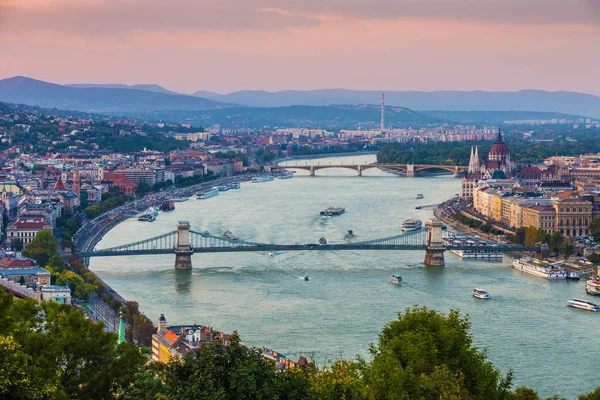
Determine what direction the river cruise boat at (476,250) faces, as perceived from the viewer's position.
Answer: facing to the left of the viewer

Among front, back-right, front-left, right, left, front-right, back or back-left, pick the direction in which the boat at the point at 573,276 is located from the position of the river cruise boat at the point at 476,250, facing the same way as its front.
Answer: back-left

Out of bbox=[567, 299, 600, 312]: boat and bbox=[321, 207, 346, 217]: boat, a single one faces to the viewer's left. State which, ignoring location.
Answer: bbox=[567, 299, 600, 312]: boat

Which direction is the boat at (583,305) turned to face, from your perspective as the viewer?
facing to the left of the viewer

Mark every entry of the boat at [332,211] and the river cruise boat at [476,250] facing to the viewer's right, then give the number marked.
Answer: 1

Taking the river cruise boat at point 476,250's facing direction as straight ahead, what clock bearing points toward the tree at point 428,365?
The tree is roughly at 9 o'clock from the river cruise boat.
